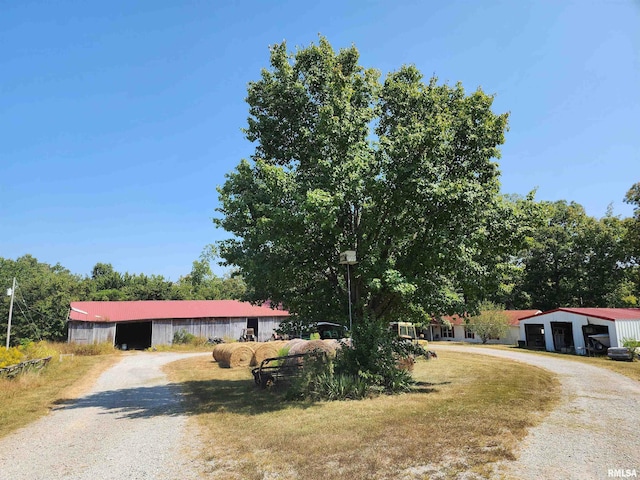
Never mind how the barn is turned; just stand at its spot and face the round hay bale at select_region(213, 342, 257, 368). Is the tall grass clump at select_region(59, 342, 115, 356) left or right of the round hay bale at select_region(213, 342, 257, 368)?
right

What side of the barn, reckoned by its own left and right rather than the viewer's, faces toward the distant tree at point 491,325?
left

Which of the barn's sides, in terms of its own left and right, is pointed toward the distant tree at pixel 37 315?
right

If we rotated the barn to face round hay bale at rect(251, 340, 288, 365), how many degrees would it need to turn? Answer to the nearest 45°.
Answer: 0° — it already faces it

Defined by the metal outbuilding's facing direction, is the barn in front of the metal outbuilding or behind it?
in front

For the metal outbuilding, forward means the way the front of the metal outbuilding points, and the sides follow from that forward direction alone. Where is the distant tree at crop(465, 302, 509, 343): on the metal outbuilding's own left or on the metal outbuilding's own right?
on the metal outbuilding's own right

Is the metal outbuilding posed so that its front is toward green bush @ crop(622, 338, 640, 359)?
no

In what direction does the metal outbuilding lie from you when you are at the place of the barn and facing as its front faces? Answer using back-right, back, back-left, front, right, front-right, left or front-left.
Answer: front-left

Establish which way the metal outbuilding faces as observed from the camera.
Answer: facing the viewer and to the left of the viewer

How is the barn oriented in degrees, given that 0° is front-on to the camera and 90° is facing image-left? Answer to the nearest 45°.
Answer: approximately 0°

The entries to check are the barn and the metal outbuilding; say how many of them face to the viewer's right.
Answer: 0
